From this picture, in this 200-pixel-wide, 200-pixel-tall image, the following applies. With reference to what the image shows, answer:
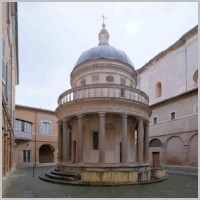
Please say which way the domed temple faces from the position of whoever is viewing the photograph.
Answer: facing the viewer and to the left of the viewer
